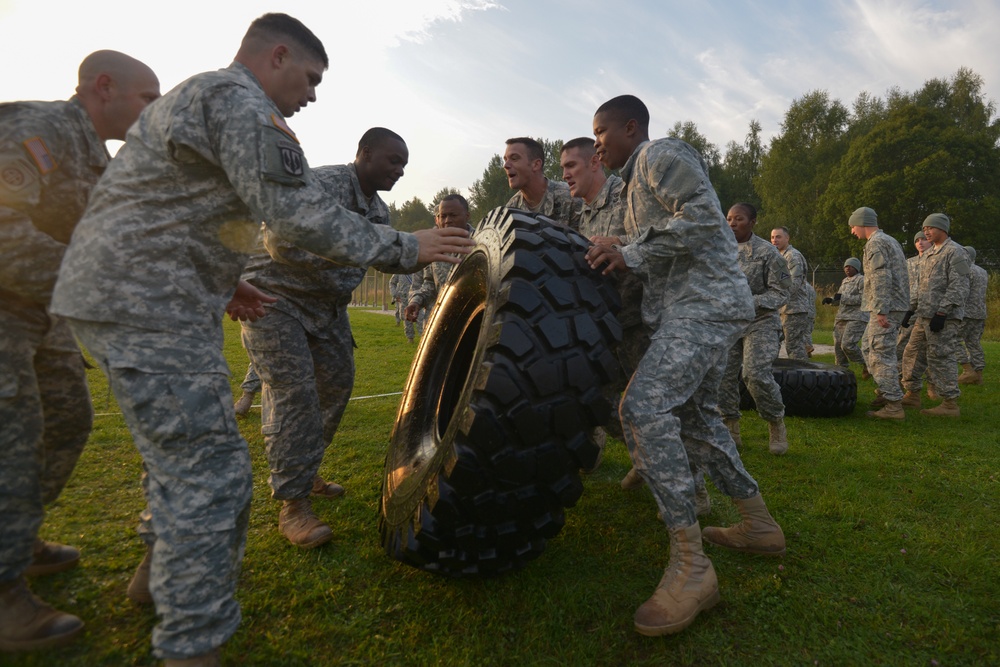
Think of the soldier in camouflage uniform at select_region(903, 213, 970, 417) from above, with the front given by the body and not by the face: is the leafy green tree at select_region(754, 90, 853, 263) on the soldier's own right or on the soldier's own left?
on the soldier's own right

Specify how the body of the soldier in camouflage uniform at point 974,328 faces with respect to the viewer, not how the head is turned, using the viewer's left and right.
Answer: facing to the left of the viewer

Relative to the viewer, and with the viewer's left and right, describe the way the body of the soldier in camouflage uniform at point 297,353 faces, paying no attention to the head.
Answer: facing the viewer and to the right of the viewer

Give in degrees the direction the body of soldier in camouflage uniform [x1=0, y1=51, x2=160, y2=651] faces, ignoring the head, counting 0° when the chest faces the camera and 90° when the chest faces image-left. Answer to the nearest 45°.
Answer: approximately 270°

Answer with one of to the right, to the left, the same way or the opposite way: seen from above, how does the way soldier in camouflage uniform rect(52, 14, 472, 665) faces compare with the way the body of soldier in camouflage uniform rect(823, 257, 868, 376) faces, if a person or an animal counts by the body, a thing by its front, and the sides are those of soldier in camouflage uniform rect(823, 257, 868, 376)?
the opposite way

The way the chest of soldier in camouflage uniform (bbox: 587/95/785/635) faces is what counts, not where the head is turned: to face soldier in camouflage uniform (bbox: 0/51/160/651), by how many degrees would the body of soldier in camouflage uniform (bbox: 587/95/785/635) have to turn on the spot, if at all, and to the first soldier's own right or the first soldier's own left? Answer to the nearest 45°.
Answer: approximately 45° to the first soldier's own left

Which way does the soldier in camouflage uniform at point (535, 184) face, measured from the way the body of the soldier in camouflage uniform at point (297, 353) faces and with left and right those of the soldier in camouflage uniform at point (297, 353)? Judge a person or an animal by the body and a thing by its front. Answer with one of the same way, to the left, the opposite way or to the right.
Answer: to the right

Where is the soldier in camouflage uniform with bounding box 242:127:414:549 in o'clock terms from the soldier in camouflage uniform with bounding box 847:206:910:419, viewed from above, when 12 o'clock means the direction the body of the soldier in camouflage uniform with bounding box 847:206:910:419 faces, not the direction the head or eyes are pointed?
the soldier in camouflage uniform with bounding box 242:127:414:549 is roughly at 10 o'clock from the soldier in camouflage uniform with bounding box 847:206:910:419.

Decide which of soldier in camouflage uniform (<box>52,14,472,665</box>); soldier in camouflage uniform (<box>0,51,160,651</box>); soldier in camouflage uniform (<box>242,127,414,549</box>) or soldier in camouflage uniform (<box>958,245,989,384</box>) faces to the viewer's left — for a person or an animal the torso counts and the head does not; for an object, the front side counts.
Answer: soldier in camouflage uniform (<box>958,245,989,384</box>)

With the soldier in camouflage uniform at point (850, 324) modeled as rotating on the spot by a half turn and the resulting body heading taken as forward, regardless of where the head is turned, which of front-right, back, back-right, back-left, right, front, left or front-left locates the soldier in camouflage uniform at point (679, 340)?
back-right

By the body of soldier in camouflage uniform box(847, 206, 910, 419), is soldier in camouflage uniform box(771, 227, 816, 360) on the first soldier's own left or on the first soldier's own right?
on the first soldier's own right

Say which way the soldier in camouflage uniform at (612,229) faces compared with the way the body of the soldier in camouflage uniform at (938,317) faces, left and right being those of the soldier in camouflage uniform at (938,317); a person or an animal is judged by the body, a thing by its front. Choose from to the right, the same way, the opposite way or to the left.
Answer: the same way

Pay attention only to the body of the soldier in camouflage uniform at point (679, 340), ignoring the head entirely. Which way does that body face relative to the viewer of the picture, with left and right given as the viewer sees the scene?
facing to the left of the viewer

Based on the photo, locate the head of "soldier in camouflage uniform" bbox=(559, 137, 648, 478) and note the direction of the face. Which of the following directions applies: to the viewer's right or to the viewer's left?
to the viewer's left

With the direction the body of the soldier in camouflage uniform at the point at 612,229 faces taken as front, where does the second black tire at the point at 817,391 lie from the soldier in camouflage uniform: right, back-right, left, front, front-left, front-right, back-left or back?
back

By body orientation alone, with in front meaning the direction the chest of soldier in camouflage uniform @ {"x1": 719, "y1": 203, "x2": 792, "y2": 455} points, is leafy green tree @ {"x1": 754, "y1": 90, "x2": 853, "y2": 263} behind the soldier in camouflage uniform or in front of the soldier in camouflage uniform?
behind

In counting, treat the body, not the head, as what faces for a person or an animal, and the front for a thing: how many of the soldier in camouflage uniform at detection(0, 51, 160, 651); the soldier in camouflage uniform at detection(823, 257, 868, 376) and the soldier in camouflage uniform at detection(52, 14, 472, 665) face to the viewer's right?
2
